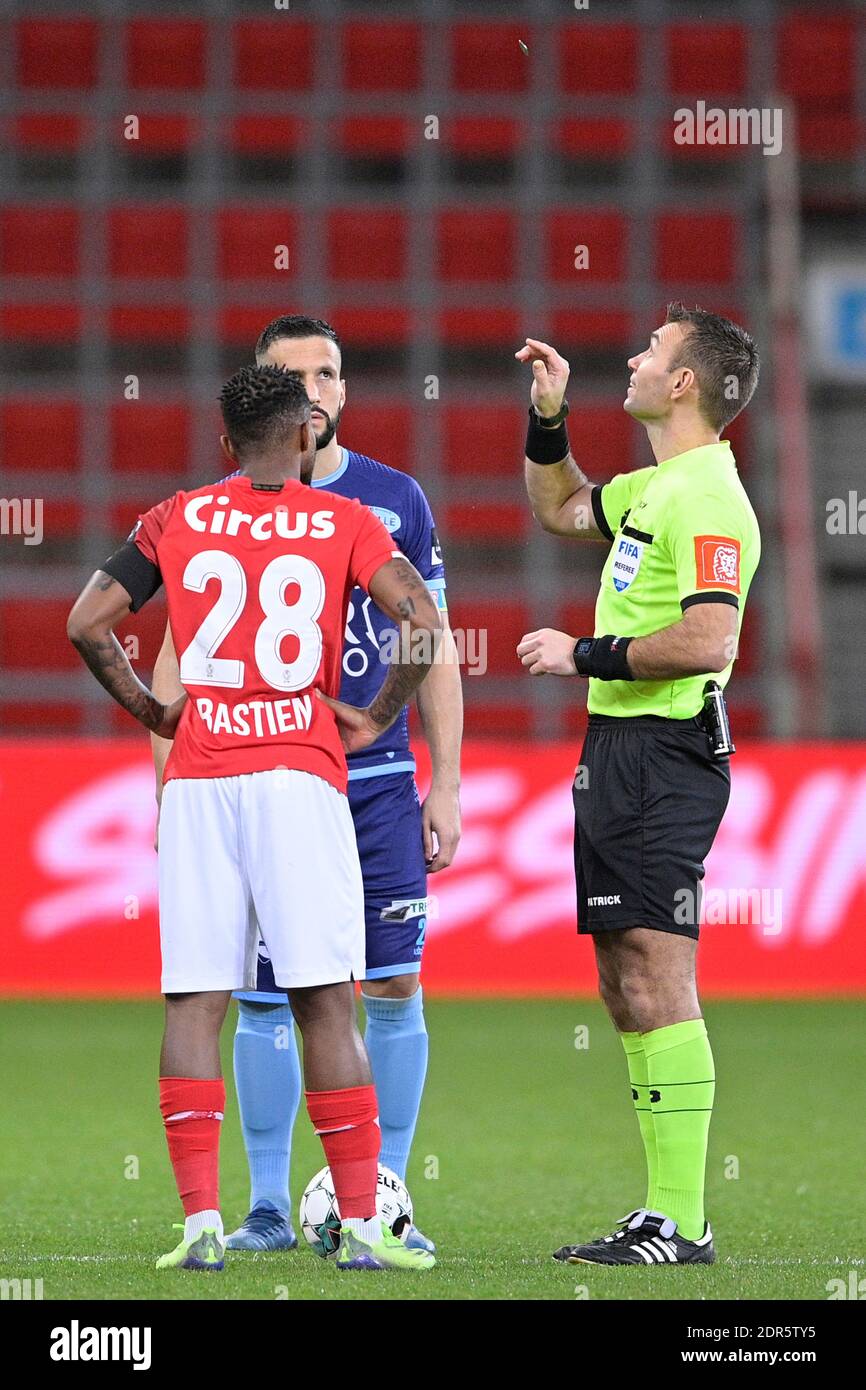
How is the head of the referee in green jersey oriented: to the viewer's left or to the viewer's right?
to the viewer's left

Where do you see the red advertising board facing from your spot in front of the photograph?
facing the viewer

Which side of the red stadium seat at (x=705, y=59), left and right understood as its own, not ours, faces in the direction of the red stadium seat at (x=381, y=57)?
right

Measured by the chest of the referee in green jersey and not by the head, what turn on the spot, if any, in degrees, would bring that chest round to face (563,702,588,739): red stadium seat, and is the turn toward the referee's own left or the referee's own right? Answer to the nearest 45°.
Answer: approximately 90° to the referee's own right

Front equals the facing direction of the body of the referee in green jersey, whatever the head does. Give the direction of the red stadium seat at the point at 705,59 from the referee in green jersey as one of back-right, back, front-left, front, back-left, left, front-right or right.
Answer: right

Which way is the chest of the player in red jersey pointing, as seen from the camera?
away from the camera

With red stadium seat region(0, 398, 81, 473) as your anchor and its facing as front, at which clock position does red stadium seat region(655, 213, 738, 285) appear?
red stadium seat region(655, 213, 738, 285) is roughly at 9 o'clock from red stadium seat region(0, 398, 81, 473).

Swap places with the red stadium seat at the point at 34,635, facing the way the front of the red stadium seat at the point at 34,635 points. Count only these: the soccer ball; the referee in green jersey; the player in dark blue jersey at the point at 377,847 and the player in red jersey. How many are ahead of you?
4

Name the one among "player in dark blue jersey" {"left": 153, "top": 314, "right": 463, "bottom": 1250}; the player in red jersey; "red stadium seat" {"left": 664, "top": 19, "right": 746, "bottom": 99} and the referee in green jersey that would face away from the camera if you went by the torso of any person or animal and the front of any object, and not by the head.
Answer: the player in red jersey

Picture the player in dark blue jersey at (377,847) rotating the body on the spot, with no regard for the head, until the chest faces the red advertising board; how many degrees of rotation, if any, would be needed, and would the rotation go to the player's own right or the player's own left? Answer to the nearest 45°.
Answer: approximately 180°

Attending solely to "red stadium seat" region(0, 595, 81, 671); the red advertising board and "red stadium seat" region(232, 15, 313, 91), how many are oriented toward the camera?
3

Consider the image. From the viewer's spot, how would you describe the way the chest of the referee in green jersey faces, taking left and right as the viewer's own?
facing to the left of the viewer

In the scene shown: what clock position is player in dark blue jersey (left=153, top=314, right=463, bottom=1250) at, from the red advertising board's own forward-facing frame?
The player in dark blue jersey is roughly at 12 o'clock from the red advertising board.

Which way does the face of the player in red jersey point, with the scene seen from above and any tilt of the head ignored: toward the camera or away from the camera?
away from the camera

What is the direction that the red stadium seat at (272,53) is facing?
toward the camera

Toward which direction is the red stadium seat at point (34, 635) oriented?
toward the camera
